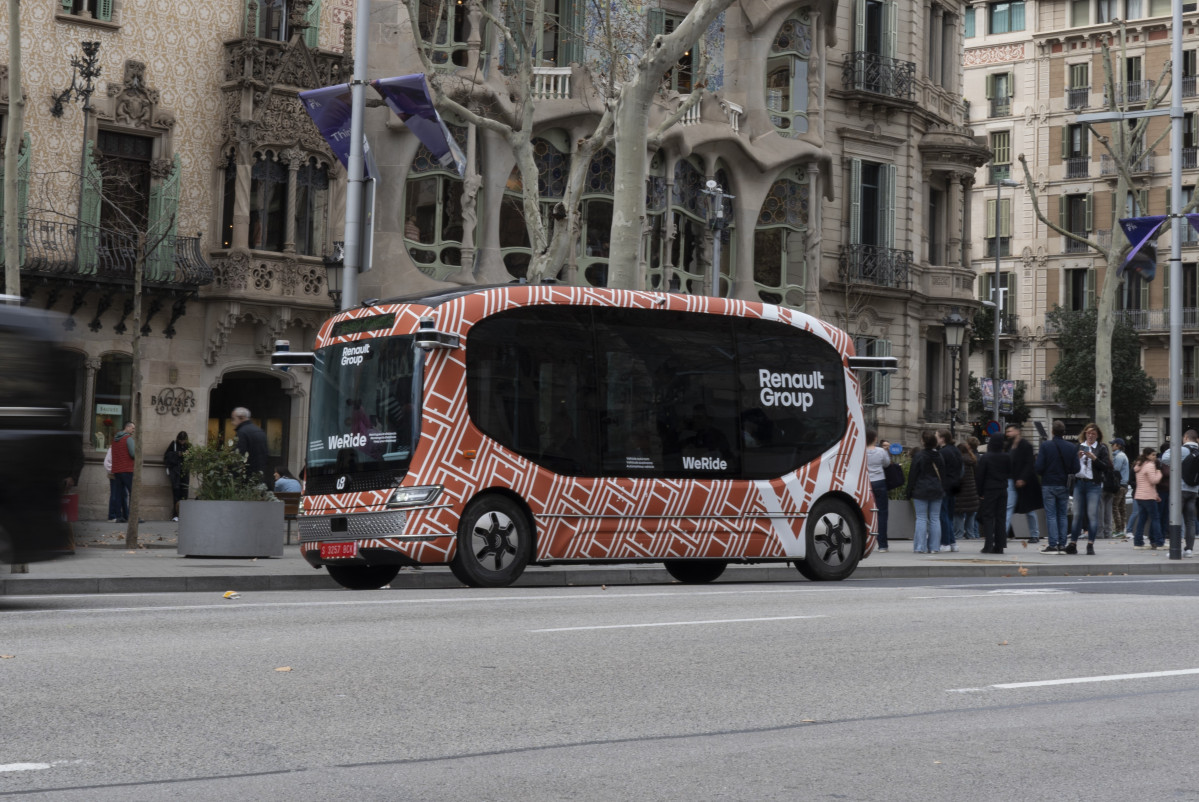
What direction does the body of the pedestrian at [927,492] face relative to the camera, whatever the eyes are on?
away from the camera

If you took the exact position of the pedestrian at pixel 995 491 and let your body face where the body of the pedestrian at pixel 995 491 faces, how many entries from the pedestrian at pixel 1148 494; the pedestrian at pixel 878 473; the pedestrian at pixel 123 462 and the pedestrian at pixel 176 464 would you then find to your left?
3

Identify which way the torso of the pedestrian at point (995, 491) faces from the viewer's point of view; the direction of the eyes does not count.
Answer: away from the camera

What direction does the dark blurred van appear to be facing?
to the viewer's left

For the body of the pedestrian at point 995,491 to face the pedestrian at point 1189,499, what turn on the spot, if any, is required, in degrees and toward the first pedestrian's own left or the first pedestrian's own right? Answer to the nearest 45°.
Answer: approximately 45° to the first pedestrian's own right

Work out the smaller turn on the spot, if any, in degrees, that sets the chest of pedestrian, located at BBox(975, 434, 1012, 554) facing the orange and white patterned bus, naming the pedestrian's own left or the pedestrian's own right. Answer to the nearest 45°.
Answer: approximately 135° to the pedestrian's own left

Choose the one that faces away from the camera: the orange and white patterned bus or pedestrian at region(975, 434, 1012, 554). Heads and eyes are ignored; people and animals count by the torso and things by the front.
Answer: the pedestrian

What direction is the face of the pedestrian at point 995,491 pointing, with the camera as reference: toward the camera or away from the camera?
away from the camera

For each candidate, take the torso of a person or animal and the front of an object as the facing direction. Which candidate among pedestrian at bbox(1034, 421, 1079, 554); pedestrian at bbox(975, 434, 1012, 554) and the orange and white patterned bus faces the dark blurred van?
the orange and white patterned bus

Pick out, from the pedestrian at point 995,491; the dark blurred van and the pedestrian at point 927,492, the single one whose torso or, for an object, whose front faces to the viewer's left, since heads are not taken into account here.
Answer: the dark blurred van

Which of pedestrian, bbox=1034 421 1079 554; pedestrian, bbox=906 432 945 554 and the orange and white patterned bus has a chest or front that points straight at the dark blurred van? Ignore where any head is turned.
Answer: the orange and white patterned bus
